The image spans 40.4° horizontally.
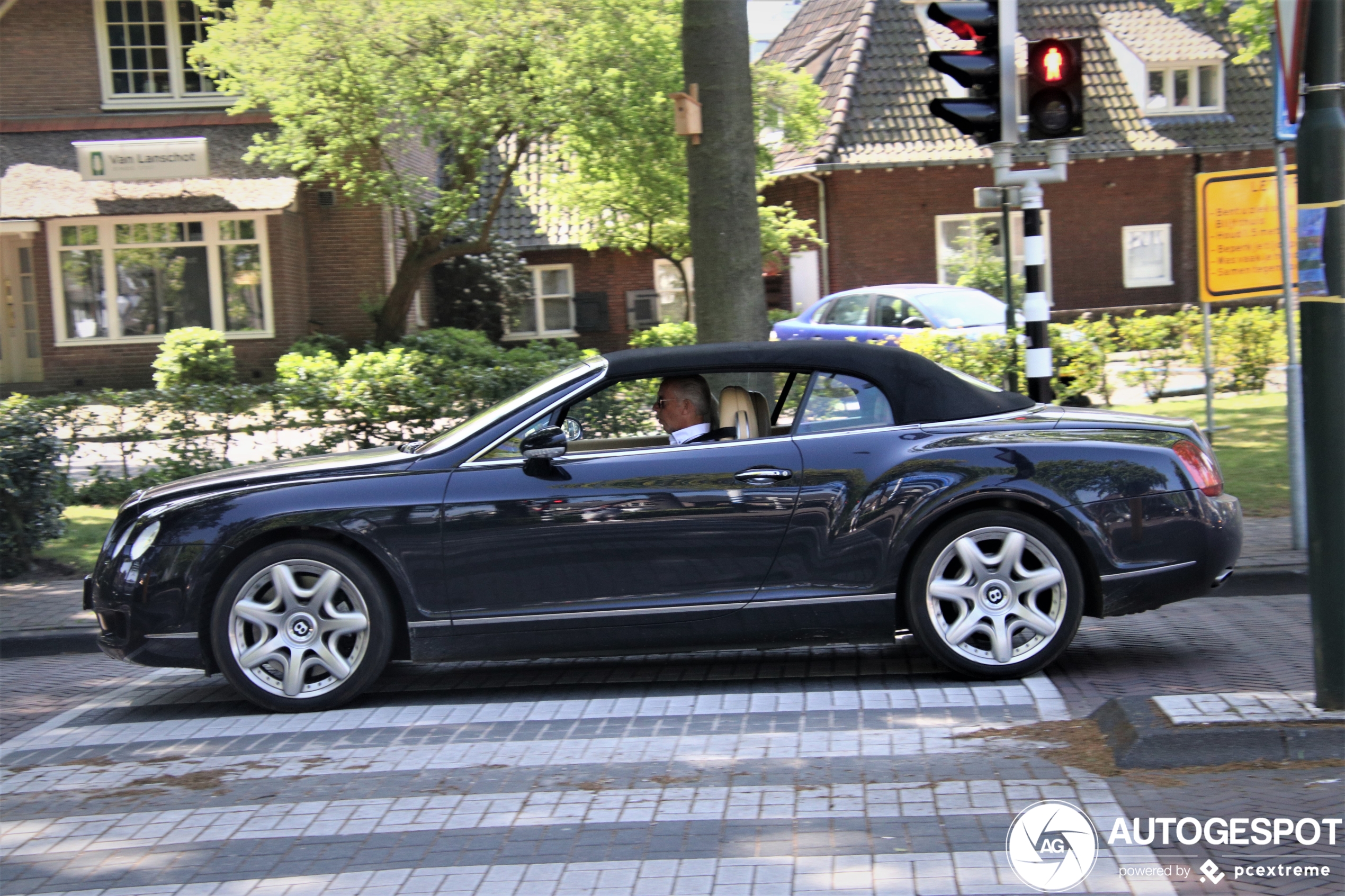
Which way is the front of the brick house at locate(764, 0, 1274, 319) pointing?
toward the camera

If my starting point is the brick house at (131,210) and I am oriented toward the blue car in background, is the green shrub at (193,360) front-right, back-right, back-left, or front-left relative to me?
front-right

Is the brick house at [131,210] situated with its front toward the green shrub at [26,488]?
yes

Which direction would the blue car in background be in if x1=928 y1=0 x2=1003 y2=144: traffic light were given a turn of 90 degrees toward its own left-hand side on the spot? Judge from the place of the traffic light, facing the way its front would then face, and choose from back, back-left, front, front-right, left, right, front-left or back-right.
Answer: back

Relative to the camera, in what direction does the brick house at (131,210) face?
facing the viewer

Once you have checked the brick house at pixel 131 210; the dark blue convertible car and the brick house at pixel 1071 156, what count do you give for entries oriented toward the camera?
2

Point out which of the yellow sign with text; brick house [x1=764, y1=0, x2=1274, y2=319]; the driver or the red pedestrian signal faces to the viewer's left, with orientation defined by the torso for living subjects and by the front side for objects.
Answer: the driver

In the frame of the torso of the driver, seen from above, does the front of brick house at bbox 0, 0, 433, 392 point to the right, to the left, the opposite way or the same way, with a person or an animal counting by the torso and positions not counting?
to the left

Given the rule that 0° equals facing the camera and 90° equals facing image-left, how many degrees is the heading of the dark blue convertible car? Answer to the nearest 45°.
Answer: approximately 90°

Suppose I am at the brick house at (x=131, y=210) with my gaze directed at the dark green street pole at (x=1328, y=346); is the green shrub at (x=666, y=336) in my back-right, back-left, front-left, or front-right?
front-left

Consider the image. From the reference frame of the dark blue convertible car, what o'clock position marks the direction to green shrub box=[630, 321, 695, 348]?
The green shrub is roughly at 3 o'clock from the dark blue convertible car.

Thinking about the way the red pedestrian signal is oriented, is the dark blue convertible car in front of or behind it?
in front

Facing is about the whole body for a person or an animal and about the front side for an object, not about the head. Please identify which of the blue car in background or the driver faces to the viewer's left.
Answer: the driver

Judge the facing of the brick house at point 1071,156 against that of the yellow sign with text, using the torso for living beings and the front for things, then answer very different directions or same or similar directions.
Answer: same or similar directions

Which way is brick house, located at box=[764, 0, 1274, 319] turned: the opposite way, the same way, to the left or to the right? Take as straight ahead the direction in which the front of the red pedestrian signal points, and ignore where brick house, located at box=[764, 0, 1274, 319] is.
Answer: the same way

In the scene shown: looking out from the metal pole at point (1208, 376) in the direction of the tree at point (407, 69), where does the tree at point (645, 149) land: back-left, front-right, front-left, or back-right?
front-right

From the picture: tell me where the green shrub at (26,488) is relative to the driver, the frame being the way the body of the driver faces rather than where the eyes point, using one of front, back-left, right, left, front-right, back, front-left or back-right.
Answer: front-right

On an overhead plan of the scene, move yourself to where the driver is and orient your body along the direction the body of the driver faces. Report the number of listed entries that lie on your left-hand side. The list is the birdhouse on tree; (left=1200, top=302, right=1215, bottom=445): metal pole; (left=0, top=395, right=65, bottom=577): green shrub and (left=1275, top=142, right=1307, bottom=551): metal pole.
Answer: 0
